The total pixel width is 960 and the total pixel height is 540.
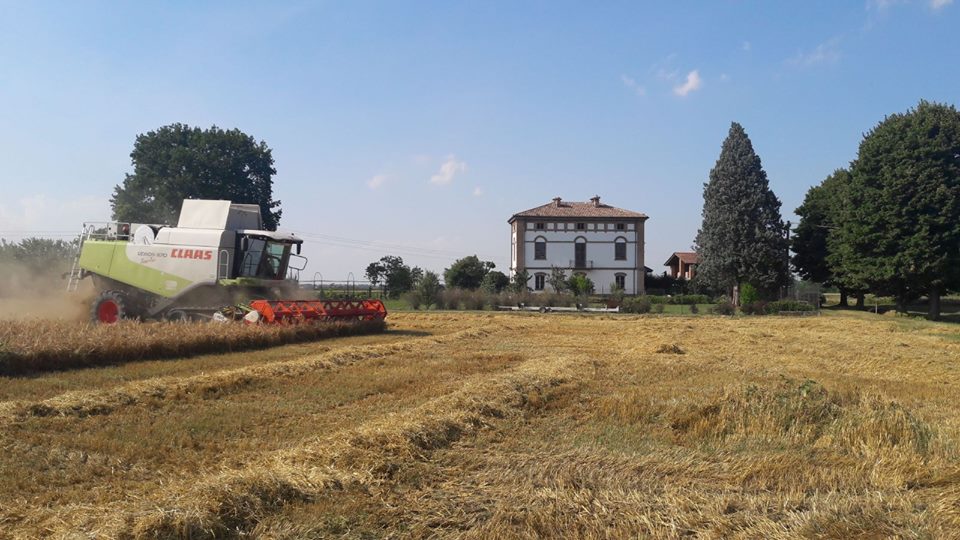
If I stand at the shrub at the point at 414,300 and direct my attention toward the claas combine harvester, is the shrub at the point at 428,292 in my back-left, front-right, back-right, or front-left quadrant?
back-left

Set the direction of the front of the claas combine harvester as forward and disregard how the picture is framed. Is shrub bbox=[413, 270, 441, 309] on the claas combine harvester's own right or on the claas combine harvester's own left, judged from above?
on the claas combine harvester's own left

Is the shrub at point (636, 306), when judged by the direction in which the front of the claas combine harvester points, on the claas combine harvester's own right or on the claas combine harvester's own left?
on the claas combine harvester's own left

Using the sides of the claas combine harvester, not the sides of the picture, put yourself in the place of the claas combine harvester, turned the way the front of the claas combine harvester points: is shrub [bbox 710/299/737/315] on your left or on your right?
on your left

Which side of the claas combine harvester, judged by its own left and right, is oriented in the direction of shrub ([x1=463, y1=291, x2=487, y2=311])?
left

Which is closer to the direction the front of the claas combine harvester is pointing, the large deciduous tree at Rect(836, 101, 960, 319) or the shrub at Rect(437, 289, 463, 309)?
the large deciduous tree

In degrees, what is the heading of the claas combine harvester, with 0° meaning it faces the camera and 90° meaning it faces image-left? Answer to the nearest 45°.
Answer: approximately 315°

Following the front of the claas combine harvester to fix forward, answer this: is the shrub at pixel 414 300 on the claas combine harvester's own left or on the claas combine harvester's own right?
on the claas combine harvester's own left

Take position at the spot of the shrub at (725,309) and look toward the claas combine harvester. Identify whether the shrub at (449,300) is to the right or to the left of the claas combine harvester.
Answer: right

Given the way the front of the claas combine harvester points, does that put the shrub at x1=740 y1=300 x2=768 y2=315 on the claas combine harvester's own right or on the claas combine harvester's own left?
on the claas combine harvester's own left

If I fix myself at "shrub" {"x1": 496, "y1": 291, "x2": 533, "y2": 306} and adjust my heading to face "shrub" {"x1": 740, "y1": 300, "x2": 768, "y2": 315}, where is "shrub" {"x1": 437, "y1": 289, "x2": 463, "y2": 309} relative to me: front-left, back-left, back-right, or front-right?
back-right
